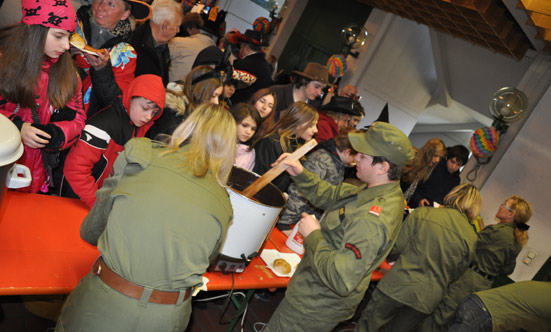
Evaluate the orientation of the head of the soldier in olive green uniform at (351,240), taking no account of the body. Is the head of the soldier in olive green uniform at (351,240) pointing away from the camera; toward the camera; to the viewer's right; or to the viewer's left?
to the viewer's left

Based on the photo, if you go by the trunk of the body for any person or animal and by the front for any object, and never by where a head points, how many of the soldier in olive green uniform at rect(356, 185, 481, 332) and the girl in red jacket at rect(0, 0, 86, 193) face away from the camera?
1

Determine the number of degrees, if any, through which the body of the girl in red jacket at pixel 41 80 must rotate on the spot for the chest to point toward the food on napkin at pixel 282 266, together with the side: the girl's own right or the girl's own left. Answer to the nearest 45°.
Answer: approximately 45° to the girl's own left

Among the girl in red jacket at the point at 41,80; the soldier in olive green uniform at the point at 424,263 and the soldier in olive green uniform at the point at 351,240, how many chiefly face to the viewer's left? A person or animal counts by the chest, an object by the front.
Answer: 1

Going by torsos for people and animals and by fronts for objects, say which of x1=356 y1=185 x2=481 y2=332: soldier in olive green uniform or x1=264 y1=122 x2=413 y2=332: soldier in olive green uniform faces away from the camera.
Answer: x1=356 y1=185 x2=481 y2=332: soldier in olive green uniform

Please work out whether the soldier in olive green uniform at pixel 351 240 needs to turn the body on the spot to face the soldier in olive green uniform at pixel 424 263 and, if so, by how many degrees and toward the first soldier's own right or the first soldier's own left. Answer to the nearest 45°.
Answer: approximately 135° to the first soldier's own right

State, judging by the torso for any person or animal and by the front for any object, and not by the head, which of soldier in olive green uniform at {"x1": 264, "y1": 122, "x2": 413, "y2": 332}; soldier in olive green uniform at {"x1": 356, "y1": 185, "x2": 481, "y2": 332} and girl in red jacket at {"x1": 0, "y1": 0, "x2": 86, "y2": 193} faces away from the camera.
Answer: soldier in olive green uniform at {"x1": 356, "y1": 185, "x2": 481, "y2": 332}

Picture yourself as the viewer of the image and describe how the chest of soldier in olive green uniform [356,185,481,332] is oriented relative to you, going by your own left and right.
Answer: facing away from the viewer

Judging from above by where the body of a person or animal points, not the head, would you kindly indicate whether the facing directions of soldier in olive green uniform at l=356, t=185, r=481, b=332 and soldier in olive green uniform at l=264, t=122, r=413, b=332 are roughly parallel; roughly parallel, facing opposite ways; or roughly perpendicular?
roughly perpendicular

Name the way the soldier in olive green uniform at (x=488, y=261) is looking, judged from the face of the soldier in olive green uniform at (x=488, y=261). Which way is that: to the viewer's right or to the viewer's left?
to the viewer's left

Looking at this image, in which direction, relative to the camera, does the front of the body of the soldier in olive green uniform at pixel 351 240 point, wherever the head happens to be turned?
to the viewer's left
